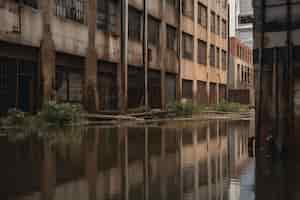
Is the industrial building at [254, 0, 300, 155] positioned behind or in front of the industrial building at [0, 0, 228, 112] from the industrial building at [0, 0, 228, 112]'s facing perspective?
in front

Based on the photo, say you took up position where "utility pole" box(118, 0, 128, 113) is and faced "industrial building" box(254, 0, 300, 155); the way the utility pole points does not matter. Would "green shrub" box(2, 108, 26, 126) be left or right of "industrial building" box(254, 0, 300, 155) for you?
right

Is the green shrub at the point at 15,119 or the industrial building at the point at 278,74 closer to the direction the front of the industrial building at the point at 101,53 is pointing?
the industrial building

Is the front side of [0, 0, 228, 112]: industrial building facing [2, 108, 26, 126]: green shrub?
no

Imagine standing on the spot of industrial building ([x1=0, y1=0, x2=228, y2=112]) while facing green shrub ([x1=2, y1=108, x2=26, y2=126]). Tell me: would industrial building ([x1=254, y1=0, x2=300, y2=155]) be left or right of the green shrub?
left

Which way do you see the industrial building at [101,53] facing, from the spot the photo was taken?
facing the viewer and to the right of the viewer
